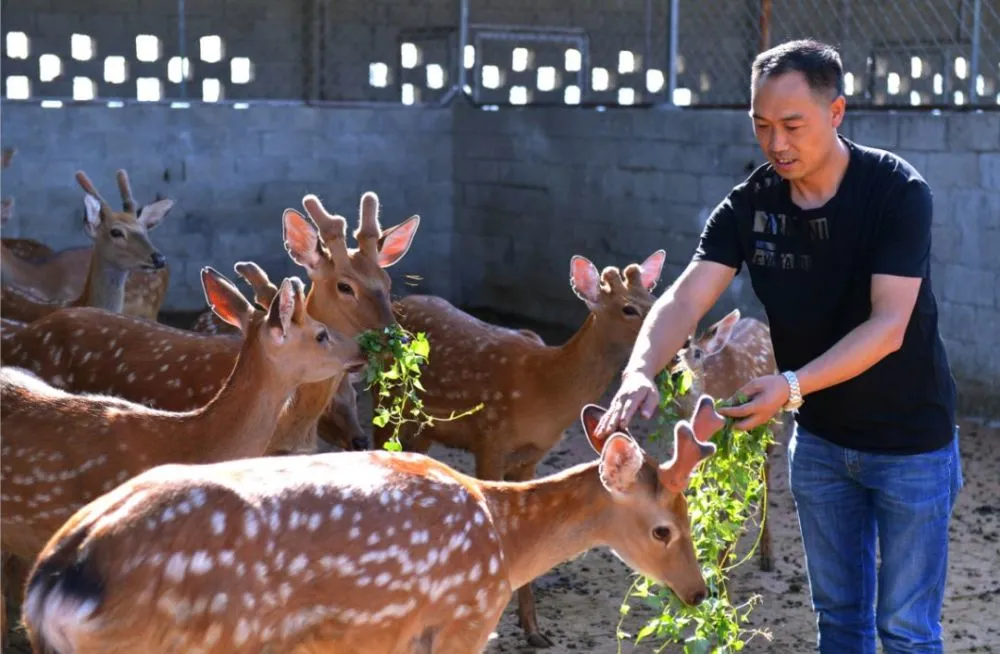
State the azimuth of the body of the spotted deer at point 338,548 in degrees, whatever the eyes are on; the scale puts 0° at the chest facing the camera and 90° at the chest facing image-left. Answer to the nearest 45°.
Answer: approximately 270°

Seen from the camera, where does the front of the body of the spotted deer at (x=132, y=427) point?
to the viewer's right

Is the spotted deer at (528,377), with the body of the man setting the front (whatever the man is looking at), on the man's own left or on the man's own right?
on the man's own right

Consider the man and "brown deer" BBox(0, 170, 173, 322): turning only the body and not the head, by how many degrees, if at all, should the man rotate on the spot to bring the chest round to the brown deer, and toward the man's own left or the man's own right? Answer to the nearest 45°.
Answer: approximately 90° to the man's own right

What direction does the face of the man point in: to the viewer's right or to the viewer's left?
to the viewer's left

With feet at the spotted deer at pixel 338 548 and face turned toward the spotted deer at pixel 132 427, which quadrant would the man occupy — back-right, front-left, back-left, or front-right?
back-right

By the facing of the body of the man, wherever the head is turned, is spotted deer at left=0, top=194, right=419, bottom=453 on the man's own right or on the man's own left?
on the man's own right

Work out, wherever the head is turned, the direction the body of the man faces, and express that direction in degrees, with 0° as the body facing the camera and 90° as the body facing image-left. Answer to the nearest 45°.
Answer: approximately 45°

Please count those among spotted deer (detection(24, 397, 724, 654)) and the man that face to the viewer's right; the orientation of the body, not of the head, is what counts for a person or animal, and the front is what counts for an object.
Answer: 1

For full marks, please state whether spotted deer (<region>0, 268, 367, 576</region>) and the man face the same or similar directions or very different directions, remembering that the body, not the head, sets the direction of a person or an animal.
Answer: very different directions
